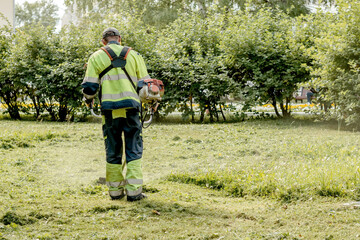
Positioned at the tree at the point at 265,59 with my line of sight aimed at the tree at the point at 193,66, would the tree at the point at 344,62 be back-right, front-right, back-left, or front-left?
back-left

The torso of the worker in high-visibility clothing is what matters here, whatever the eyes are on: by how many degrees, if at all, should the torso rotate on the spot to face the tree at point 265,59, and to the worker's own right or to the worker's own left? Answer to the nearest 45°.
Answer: approximately 45° to the worker's own right

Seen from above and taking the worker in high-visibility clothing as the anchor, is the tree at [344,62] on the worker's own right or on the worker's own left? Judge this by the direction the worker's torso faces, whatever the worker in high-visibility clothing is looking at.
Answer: on the worker's own right

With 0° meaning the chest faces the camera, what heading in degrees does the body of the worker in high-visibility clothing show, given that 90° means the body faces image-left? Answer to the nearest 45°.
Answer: approximately 180°

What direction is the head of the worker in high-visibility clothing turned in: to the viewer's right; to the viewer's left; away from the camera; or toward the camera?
away from the camera

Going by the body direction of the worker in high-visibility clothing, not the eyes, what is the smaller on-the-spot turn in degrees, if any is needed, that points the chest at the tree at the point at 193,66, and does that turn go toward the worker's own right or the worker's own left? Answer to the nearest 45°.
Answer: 0° — they already face it
